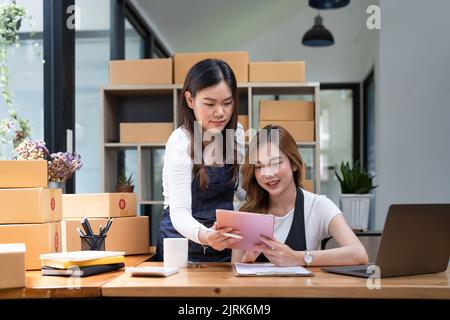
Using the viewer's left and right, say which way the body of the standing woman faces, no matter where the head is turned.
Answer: facing the viewer and to the right of the viewer

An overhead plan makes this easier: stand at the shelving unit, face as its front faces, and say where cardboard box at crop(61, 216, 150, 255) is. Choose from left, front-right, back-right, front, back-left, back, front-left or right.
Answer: front

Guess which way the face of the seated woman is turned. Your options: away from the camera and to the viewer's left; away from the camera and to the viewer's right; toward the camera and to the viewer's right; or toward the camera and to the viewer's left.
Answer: toward the camera and to the viewer's left

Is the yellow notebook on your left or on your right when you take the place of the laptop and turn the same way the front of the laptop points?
on your left

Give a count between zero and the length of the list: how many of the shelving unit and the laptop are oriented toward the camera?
1

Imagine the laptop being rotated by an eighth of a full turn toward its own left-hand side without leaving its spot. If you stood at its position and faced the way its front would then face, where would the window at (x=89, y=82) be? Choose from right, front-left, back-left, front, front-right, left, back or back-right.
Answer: front-right

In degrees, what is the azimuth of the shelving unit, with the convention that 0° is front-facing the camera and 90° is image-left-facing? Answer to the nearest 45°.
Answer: approximately 0°

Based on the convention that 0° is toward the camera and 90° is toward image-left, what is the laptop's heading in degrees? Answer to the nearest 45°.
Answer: approximately 135°

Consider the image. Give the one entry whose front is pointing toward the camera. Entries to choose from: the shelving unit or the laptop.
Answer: the shelving unit

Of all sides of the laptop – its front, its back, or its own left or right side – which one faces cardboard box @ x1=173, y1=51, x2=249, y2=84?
front

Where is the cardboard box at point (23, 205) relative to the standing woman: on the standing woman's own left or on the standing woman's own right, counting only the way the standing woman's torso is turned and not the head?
on the standing woman's own right

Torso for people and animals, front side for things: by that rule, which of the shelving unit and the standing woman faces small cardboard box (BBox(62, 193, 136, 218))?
the shelving unit

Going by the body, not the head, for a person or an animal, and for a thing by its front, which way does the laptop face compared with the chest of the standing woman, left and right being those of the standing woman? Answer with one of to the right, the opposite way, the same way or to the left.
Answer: the opposite way
